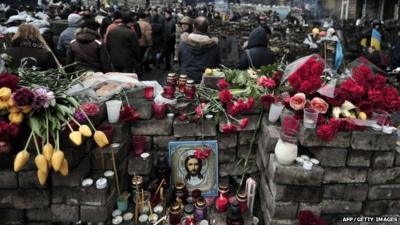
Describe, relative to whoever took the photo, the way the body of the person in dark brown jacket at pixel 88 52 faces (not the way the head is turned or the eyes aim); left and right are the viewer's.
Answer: facing away from the viewer
